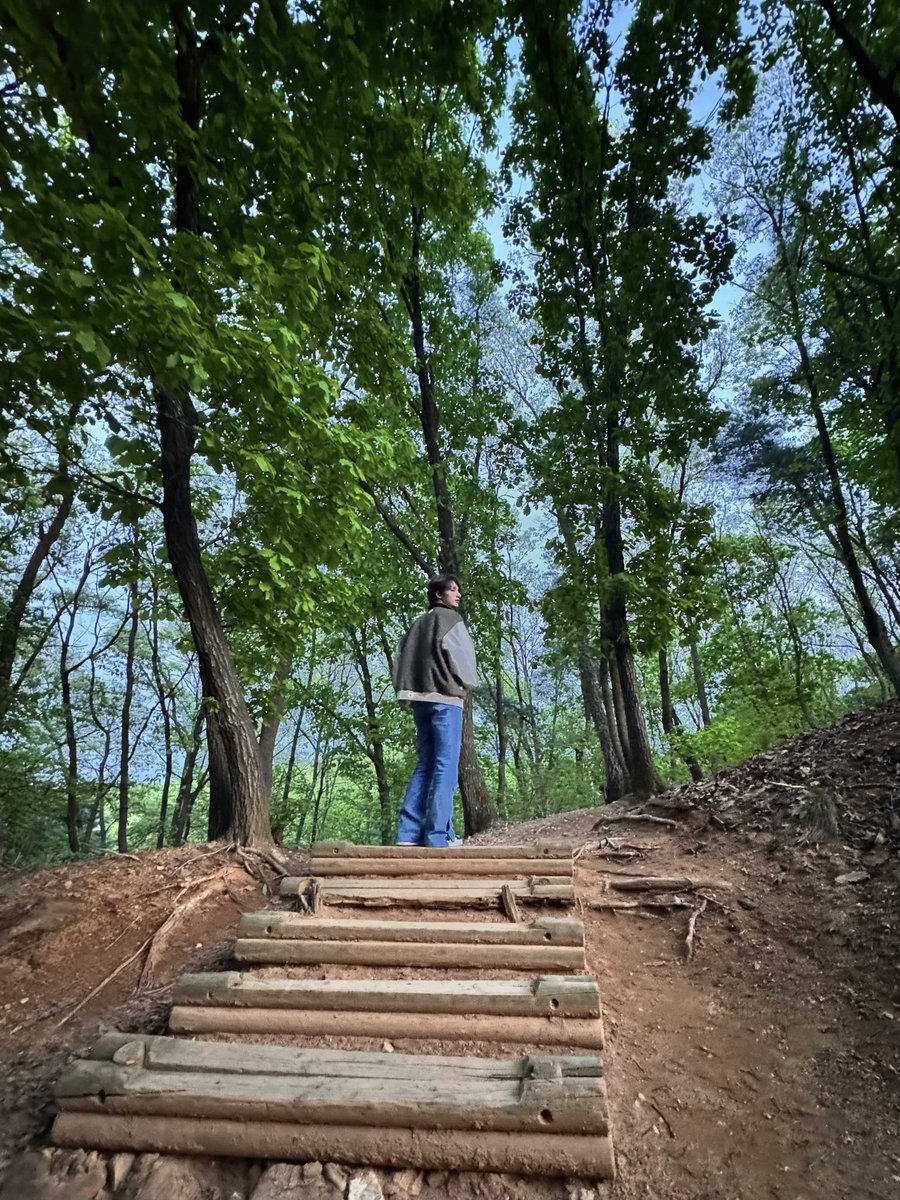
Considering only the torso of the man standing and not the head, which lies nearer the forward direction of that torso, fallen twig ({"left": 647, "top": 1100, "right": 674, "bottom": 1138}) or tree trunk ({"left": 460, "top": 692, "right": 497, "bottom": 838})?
the tree trunk

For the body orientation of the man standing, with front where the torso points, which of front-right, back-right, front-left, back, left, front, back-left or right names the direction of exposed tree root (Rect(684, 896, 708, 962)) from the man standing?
right

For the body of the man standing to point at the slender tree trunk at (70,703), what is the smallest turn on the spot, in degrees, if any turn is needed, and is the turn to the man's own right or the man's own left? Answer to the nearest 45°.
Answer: approximately 90° to the man's own left

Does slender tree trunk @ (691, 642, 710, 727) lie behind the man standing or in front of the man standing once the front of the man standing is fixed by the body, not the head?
in front

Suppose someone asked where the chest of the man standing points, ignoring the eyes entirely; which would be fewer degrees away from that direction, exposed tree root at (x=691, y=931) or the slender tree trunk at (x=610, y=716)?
the slender tree trunk

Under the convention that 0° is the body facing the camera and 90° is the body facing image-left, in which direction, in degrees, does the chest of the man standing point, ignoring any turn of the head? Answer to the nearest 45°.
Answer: approximately 225°

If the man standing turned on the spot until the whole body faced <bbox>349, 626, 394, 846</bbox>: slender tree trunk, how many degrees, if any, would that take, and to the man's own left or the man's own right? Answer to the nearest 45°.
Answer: approximately 45° to the man's own left

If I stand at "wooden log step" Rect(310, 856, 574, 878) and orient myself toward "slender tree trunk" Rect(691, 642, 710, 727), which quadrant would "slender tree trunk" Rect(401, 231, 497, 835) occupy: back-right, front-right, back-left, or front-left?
front-left

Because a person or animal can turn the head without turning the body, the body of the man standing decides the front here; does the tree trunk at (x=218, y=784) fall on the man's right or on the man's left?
on the man's left

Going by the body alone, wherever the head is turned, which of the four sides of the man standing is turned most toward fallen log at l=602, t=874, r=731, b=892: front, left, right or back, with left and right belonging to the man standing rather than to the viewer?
right

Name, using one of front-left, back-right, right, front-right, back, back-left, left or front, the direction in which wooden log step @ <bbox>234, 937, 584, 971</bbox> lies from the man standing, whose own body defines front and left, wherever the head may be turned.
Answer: back-right

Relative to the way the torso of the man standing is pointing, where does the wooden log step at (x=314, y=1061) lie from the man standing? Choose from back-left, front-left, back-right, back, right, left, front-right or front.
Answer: back-right

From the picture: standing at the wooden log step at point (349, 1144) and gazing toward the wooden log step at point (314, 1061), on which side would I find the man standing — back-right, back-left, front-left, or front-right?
front-right

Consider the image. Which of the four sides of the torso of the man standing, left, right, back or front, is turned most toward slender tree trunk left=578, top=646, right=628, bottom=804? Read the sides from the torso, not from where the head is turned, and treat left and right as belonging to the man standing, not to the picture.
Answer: front

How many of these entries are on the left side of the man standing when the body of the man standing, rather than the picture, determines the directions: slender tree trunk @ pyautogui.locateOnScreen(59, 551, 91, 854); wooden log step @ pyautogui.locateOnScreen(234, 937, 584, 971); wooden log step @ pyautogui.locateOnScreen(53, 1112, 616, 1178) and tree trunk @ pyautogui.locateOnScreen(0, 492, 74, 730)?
2
